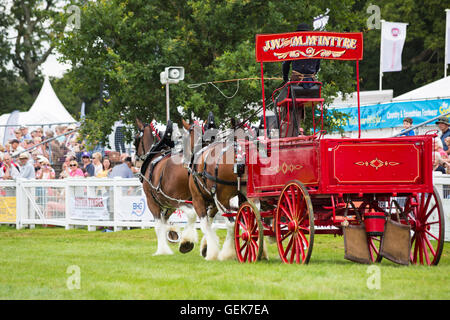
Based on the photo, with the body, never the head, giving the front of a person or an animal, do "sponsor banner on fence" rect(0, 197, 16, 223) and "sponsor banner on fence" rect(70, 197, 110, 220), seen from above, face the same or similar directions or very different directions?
same or similar directions

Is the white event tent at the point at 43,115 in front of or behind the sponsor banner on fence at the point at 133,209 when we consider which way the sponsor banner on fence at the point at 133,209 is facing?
behind

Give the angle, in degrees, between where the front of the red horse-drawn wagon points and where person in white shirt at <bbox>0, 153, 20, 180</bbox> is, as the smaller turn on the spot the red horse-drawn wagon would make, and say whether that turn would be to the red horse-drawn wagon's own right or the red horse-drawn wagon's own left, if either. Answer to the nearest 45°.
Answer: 0° — it already faces them

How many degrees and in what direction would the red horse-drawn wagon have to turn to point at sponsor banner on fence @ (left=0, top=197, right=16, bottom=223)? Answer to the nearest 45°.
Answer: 0° — it already faces it

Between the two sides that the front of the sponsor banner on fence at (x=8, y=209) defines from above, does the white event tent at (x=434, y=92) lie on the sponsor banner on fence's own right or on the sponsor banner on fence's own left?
on the sponsor banner on fence's own left

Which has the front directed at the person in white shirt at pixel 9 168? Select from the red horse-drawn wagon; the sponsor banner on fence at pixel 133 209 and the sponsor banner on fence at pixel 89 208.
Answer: the red horse-drawn wagon

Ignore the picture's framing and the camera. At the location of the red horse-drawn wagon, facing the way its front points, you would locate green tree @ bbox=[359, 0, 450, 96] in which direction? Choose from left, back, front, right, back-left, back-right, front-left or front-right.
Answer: front-right

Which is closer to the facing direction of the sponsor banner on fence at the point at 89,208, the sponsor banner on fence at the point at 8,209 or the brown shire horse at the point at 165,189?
the brown shire horse

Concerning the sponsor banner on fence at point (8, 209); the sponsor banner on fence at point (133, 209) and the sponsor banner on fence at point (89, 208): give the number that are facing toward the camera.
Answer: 3

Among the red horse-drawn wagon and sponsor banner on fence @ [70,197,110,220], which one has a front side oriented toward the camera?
the sponsor banner on fence

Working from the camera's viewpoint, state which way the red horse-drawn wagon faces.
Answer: facing away from the viewer and to the left of the viewer

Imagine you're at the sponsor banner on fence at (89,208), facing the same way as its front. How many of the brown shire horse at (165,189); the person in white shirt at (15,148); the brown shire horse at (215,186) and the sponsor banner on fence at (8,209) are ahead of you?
2

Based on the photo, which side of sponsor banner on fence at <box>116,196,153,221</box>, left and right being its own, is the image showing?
front

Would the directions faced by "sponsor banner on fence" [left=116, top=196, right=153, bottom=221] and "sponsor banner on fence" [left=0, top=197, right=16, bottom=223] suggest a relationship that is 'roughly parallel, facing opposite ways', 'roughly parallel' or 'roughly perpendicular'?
roughly parallel

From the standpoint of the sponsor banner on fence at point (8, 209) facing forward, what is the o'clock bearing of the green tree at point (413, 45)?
The green tree is roughly at 8 o'clock from the sponsor banner on fence.

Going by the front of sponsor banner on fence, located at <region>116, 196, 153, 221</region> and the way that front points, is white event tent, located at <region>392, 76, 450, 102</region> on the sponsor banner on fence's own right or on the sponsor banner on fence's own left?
on the sponsor banner on fence's own left

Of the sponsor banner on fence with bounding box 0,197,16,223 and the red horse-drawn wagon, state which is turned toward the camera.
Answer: the sponsor banner on fence

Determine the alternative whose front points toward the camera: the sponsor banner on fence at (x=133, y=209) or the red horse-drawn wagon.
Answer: the sponsor banner on fence

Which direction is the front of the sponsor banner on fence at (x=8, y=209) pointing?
toward the camera

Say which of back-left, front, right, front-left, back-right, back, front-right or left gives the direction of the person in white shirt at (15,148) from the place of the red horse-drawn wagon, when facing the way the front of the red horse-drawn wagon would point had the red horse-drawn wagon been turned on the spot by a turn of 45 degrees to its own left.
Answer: front-right

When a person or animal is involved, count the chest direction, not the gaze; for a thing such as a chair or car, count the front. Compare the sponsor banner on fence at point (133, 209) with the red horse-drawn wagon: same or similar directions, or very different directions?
very different directions
